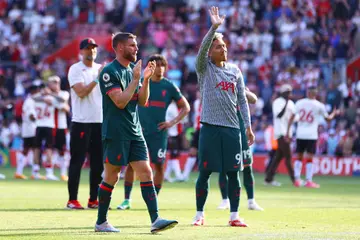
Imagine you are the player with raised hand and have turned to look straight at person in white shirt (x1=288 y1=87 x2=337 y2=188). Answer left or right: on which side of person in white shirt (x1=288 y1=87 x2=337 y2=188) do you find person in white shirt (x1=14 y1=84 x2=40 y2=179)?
left

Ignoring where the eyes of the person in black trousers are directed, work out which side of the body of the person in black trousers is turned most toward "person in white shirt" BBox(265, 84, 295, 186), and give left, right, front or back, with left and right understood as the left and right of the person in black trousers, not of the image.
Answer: left

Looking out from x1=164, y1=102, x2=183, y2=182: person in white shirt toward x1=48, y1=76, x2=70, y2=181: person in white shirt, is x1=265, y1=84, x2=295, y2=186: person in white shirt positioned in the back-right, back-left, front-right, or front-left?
back-left

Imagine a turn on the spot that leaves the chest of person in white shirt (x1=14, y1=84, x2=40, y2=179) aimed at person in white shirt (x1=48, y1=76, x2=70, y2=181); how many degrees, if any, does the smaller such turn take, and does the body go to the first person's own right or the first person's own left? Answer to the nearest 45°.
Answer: approximately 45° to the first person's own right

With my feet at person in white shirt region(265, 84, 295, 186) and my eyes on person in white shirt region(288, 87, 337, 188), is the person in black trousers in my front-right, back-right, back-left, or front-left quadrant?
back-right

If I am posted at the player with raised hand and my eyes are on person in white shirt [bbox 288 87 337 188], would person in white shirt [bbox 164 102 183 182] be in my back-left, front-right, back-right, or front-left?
front-left
